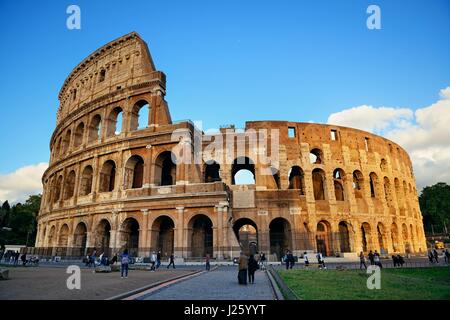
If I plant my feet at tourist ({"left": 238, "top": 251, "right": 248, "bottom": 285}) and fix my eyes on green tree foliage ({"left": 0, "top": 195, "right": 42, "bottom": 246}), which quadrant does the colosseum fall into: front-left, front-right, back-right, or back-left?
front-right

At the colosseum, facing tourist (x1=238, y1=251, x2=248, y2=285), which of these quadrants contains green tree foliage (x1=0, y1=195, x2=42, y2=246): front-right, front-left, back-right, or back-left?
back-right
